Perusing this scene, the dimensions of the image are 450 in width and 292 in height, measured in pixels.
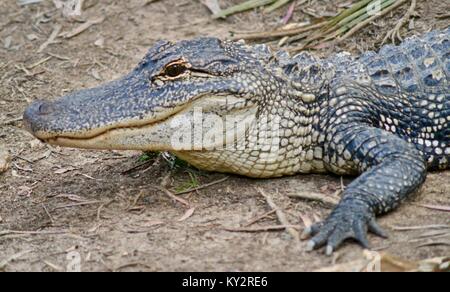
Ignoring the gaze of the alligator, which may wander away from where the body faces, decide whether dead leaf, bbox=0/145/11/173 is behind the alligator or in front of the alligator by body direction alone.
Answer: in front

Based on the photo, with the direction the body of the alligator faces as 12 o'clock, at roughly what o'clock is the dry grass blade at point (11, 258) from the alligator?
The dry grass blade is roughly at 11 o'clock from the alligator.

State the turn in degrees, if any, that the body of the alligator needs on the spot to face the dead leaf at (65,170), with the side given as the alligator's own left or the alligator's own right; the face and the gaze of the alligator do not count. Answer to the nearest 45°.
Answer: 0° — it already faces it

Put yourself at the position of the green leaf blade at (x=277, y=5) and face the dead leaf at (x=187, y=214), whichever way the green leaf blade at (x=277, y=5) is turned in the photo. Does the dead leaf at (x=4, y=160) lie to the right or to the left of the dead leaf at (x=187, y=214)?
right

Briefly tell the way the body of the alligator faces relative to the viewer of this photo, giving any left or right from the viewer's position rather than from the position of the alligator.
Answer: facing to the left of the viewer

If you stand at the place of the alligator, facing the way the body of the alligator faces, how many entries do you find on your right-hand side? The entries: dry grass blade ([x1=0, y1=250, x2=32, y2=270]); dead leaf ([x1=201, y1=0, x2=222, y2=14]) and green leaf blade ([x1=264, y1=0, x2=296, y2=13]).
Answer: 2

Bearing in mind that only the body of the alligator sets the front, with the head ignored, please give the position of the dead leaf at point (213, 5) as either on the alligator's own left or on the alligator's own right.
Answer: on the alligator's own right

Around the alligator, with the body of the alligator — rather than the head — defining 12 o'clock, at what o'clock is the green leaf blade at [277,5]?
The green leaf blade is roughly at 3 o'clock from the alligator.

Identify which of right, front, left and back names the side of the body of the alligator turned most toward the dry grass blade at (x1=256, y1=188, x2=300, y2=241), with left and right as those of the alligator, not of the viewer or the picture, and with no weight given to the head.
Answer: left
